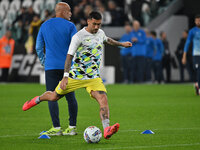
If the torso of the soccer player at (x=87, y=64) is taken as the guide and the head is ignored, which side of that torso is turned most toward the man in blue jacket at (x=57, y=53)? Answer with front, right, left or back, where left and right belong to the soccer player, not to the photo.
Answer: back

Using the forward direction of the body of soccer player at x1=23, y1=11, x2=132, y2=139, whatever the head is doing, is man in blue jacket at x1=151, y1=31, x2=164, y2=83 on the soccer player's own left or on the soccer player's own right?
on the soccer player's own left

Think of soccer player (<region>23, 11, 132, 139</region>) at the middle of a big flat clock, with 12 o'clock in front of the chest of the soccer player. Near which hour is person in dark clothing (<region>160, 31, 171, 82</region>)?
The person in dark clothing is roughly at 8 o'clock from the soccer player.

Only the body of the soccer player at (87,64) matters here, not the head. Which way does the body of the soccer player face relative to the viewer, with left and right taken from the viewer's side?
facing the viewer and to the right of the viewer

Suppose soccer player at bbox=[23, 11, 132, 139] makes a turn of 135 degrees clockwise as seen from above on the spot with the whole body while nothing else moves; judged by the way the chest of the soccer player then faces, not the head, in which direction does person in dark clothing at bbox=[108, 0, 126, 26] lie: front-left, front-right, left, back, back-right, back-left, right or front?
right

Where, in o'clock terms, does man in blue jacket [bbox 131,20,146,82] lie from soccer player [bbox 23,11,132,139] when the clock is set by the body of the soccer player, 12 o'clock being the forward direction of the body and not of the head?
The man in blue jacket is roughly at 8 o'clock from the soccer player.
